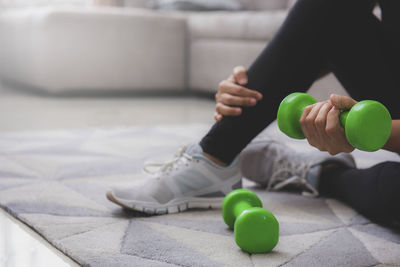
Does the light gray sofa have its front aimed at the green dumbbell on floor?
yes

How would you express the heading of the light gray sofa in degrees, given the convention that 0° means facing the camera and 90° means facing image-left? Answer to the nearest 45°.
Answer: approximately 0°

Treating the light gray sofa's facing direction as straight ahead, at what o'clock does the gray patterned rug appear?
The gray patterned rug is roughly at 12 o'clock from the light gray sofa.
